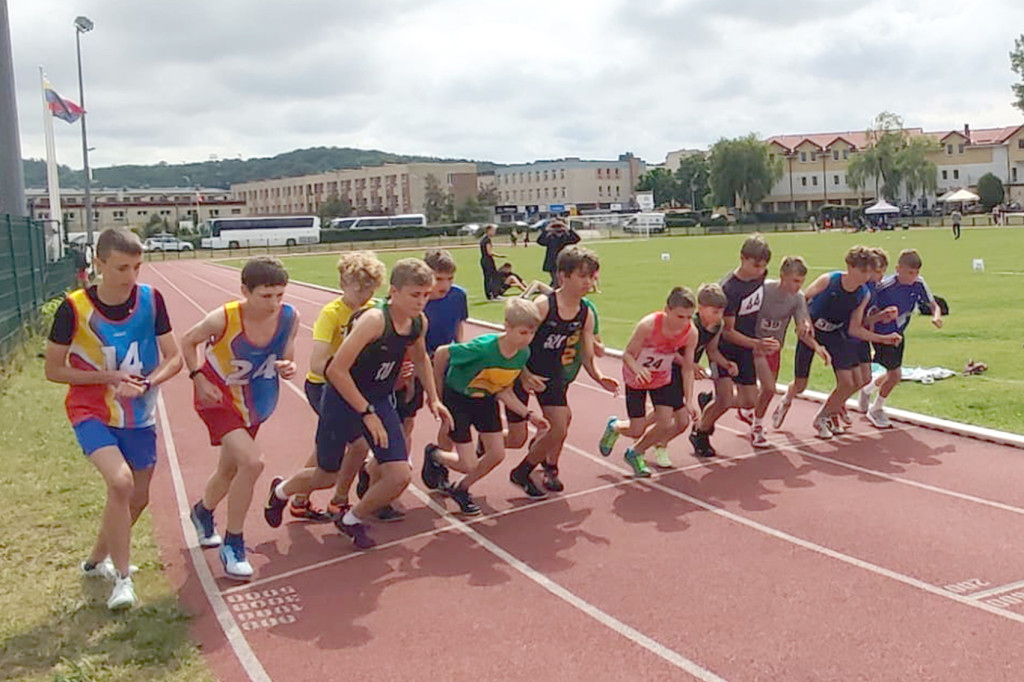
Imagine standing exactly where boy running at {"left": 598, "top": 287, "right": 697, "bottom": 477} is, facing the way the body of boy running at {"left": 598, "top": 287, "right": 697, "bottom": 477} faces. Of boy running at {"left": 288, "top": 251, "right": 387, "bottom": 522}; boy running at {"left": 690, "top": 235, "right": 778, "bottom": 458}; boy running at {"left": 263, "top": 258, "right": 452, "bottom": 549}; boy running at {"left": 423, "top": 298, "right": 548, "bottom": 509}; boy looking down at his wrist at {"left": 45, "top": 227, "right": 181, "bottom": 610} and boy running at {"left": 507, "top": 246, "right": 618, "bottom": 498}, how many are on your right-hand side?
5

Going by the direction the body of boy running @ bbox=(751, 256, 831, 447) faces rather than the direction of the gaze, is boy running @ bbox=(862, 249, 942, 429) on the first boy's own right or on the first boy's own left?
on the first boy's own left

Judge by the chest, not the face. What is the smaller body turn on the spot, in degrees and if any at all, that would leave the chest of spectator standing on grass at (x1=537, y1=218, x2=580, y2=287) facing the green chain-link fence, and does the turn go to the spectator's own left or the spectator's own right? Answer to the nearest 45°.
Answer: approximately 90° to the spectator's own right

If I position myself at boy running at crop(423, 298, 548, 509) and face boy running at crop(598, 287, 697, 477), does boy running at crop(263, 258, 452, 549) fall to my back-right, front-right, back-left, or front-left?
back-right

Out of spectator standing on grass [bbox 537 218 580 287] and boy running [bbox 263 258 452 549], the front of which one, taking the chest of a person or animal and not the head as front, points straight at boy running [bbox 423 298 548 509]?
the spectator standing on grass

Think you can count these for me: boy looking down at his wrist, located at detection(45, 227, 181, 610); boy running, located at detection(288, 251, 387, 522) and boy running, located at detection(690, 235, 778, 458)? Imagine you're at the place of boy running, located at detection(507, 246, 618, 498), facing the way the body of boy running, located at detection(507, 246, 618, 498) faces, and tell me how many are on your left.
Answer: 1

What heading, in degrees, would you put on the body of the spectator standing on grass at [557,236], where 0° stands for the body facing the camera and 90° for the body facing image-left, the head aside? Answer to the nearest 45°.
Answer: approximately 0°

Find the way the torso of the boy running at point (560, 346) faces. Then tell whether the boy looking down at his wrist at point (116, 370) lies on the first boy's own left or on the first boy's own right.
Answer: on the first boy's own right
